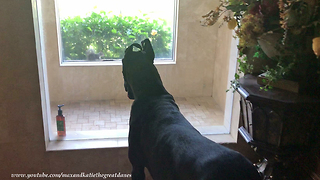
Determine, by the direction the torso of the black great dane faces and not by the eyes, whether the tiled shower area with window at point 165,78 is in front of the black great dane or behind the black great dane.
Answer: in front

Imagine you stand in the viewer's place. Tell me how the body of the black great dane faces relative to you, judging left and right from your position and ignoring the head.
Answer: facing away from the viewer and to the left of the viewer

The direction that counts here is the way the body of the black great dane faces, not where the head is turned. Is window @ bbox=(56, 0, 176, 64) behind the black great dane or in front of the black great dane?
in front
